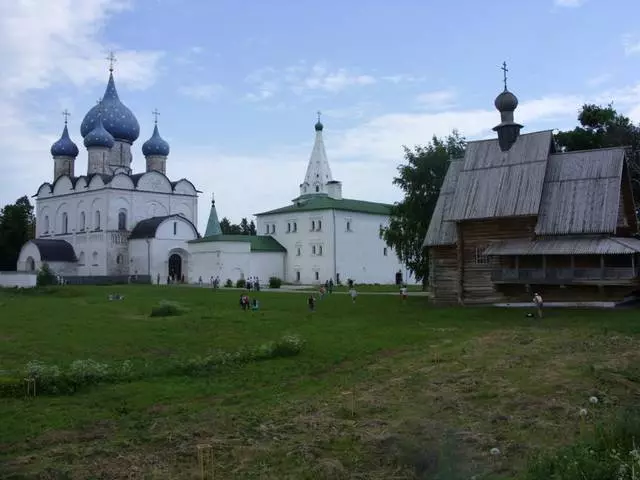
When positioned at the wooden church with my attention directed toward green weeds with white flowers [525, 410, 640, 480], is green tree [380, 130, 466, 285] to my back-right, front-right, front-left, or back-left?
back-right

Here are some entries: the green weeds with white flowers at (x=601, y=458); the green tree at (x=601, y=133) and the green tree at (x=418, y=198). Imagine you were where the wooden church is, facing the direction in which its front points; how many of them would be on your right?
1

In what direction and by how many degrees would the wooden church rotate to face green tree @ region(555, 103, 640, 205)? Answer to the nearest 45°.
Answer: approximately 90° to its left

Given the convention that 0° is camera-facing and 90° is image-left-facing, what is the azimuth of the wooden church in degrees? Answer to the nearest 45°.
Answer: approximately 270°
